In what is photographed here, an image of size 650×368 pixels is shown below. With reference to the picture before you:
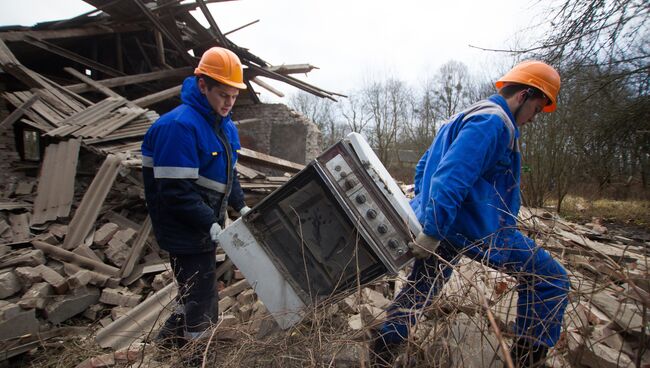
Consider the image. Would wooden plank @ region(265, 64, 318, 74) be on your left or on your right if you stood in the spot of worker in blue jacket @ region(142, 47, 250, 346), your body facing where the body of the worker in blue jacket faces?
on your left

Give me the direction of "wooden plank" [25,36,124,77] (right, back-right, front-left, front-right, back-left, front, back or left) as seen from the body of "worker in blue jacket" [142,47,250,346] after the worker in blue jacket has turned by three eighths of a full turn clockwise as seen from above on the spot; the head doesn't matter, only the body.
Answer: right

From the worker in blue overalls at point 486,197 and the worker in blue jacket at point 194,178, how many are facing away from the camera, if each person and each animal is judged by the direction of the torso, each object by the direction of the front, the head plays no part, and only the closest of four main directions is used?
0

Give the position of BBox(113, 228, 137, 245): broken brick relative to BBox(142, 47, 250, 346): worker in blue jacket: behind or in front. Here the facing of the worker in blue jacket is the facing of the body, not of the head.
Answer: behind

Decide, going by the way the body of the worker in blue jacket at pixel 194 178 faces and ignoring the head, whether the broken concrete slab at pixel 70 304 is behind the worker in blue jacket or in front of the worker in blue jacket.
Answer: behind

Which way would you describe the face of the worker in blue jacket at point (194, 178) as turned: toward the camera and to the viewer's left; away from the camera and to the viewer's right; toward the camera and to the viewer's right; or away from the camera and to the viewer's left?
toward the camera and to the viewer's right

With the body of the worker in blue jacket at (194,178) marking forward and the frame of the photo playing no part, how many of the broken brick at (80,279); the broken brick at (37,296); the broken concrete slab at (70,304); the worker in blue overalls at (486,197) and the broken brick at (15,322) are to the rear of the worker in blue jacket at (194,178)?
4
